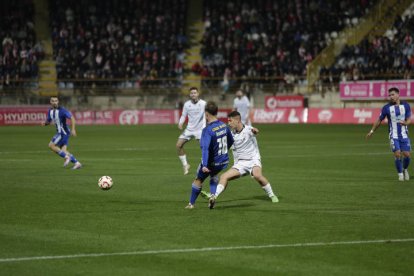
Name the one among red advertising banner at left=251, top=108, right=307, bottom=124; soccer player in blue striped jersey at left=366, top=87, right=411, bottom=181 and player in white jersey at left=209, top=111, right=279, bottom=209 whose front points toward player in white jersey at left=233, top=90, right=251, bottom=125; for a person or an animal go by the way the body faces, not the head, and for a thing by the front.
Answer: the red advertising banner

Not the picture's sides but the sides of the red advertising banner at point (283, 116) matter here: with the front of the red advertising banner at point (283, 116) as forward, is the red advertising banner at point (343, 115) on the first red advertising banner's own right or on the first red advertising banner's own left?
on the first red advertising banner's own left

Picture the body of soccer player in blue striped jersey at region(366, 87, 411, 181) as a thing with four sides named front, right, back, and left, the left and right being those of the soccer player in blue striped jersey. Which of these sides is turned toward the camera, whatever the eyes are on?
front

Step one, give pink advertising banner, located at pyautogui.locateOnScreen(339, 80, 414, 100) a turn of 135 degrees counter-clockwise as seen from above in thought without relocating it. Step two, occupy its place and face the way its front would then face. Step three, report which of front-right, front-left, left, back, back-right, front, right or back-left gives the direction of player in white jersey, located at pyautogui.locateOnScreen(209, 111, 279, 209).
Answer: back-right

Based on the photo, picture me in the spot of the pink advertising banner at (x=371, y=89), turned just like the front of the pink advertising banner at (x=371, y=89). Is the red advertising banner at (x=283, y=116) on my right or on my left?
on my right

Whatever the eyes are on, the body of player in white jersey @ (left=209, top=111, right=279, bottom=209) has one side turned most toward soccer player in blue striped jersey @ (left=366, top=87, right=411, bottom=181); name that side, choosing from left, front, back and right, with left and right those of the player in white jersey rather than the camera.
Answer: back

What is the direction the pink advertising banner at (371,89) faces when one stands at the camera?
facing the viewer

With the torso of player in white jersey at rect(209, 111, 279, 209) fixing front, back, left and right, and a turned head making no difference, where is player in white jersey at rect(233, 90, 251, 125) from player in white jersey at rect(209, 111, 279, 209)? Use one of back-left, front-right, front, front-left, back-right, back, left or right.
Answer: back-right

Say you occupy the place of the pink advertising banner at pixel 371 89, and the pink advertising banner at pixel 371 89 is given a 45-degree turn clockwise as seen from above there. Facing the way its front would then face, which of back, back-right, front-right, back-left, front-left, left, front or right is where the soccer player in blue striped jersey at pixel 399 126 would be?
front-left
